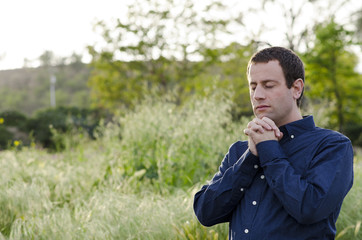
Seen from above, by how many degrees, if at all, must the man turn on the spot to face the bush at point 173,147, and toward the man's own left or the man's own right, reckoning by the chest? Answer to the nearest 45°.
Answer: approximately 135° to the man's own right

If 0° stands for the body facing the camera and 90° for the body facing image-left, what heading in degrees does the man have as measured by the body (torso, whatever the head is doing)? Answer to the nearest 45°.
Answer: approximately 45°

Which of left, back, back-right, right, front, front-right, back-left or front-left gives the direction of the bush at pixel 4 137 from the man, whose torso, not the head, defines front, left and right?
right

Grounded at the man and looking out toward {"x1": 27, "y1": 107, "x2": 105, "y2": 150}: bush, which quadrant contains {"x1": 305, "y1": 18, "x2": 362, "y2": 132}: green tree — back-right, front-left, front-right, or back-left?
front-right

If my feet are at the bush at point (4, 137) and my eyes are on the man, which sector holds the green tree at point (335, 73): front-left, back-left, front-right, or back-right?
front-left

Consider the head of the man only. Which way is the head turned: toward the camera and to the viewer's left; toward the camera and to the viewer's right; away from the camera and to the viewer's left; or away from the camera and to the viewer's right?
toward the camera and to the viewer's left

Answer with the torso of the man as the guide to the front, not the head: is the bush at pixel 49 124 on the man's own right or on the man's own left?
on the man's own right

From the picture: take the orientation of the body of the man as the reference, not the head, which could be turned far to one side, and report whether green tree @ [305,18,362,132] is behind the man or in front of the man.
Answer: behind

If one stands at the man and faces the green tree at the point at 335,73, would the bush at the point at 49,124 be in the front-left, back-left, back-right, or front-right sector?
front-left
